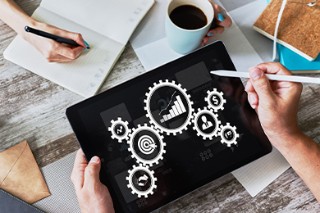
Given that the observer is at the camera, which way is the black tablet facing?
facing the viewer
